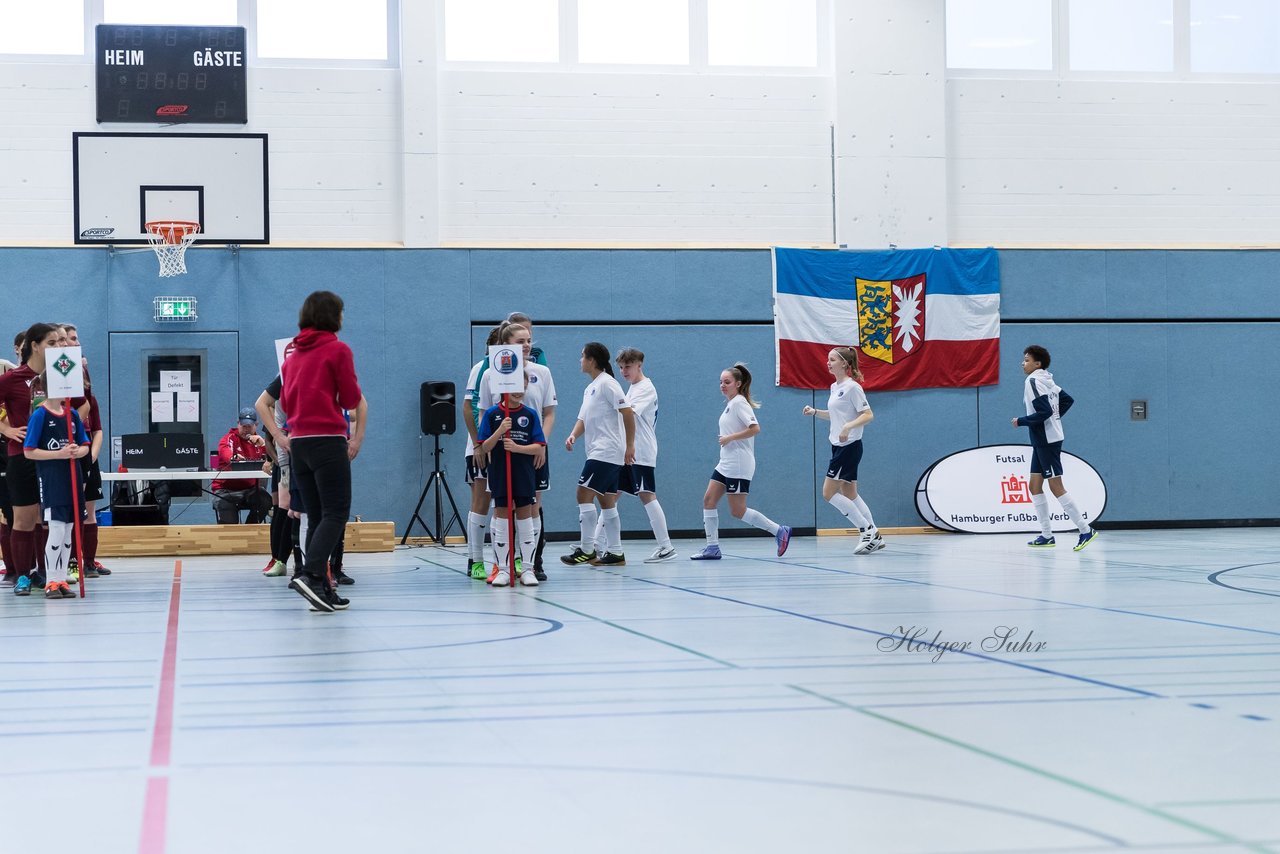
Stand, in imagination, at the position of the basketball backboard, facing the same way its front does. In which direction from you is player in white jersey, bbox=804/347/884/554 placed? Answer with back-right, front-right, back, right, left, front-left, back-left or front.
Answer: front-left

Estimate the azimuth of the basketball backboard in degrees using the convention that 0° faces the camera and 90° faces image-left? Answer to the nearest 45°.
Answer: approximately 0°

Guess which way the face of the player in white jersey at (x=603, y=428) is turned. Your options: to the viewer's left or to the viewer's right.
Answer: to the viewer's left

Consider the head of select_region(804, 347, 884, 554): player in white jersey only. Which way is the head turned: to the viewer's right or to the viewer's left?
to the viewer's left
